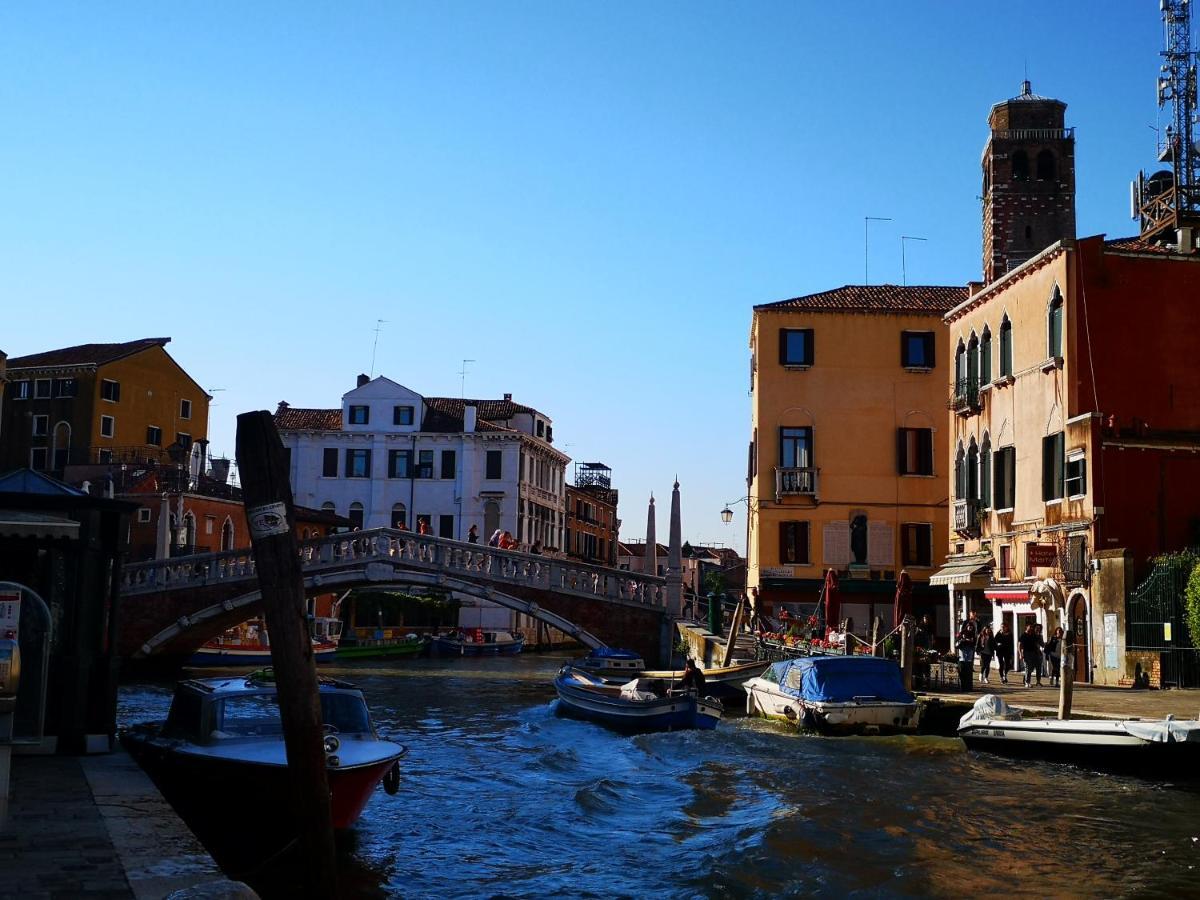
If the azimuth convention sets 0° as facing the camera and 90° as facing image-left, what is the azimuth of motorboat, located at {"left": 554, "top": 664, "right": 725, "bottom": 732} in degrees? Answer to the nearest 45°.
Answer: approximately 135°

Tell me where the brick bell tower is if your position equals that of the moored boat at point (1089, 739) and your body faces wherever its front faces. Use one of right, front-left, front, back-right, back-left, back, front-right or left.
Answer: left

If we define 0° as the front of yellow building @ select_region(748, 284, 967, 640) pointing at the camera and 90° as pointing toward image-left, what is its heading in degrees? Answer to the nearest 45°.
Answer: approximately 0°

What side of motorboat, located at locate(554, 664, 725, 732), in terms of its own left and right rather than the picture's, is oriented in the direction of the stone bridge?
front

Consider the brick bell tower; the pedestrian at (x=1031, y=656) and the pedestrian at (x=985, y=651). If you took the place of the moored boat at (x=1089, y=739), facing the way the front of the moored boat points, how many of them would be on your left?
3

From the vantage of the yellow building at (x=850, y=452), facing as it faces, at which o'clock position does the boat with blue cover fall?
The boat with blue cover is roughly at 12 o'clock from the yellow building.

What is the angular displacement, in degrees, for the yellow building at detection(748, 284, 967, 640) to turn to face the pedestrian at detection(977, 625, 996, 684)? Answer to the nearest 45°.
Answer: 0° — it already faces them

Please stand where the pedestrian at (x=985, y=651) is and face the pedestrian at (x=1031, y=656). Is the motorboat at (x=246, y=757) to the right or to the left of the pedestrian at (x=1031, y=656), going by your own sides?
right

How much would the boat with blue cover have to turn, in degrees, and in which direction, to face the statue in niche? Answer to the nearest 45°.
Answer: approximately 45° to its right

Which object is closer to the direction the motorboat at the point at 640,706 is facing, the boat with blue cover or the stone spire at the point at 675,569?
the stone spire
